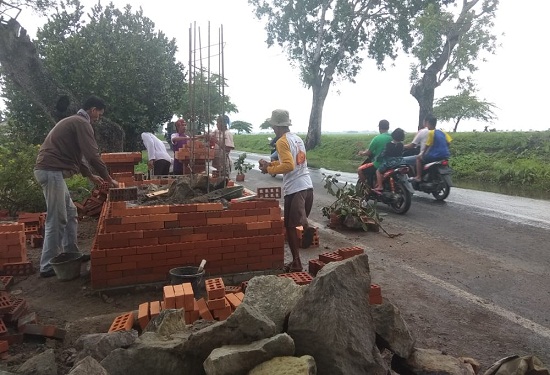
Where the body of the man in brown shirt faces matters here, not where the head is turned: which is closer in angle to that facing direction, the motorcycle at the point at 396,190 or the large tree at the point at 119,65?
the motorcycle

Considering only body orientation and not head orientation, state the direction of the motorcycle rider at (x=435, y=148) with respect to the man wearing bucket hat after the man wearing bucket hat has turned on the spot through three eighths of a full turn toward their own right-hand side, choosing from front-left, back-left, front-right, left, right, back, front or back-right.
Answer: front-left

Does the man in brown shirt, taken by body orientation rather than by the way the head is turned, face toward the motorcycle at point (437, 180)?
yes

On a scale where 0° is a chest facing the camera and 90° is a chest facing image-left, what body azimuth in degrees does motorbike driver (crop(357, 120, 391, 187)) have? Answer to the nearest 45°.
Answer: approximately 135°

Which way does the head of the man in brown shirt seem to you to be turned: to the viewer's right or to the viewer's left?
to the viewer's right

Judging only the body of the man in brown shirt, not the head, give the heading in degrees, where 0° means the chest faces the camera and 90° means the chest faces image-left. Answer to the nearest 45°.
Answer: approximately 270°
